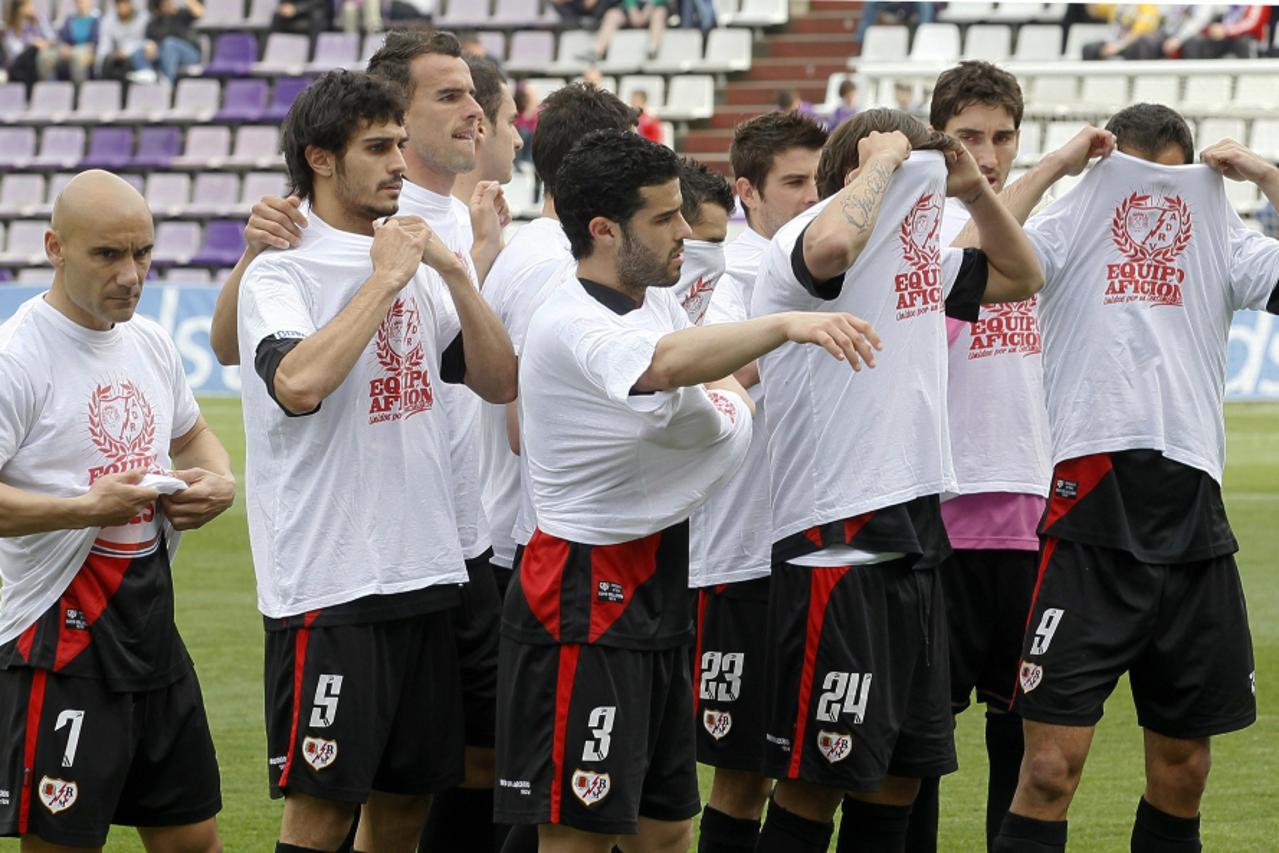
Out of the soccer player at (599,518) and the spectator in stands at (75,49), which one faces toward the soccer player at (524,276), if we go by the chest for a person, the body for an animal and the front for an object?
the spectator in stands

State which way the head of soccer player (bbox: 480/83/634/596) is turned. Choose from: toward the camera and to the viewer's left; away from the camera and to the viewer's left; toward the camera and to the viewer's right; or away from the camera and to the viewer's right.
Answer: away from the camera and to the viewer's right

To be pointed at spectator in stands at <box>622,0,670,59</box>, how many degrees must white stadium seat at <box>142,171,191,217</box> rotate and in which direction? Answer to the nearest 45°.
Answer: approximately 90° to its left
